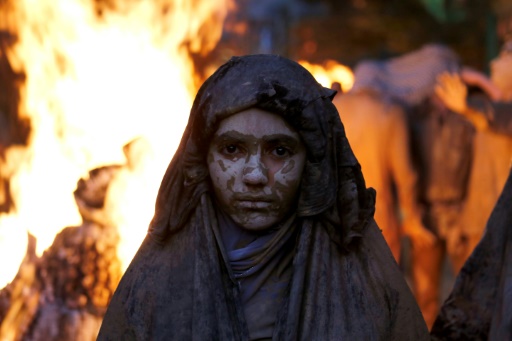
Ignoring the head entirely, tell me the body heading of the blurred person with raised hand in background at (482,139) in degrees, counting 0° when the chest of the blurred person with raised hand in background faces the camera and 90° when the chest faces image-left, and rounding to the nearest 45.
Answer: approximately 90°

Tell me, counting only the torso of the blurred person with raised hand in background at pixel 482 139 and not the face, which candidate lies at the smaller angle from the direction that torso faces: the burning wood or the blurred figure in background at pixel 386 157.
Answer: the blurred figure in background

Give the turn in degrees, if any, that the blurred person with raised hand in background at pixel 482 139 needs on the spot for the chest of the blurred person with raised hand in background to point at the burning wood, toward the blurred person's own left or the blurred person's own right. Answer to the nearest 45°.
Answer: approximately 45° to the blurred person's own left

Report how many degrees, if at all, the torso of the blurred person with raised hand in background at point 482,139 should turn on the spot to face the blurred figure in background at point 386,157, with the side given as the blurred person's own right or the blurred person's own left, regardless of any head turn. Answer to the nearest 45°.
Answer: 0° — they already face them
